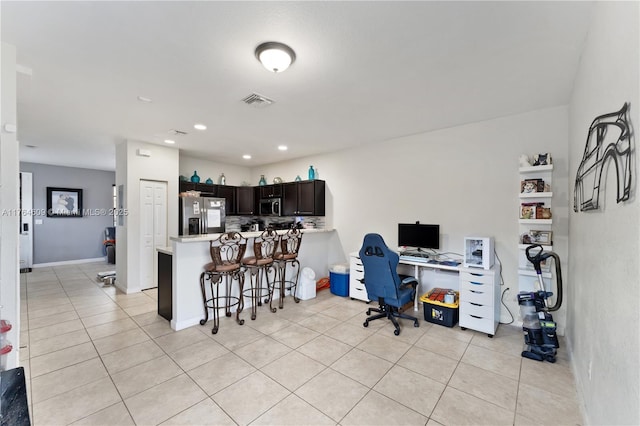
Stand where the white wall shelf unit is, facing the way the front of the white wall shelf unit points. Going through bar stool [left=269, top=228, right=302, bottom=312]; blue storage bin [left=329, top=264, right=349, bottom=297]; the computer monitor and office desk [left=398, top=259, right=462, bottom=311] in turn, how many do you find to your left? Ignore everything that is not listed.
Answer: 0

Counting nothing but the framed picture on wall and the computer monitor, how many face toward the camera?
2

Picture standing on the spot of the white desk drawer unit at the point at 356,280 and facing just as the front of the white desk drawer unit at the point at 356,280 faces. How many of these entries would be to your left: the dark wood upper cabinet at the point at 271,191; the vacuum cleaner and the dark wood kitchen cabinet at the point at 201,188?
1

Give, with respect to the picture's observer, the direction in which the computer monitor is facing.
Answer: facing the viewer

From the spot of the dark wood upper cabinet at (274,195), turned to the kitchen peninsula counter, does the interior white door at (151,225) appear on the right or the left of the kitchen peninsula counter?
right

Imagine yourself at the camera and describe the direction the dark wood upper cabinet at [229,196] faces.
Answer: facing the viewer and to the right of the viewer

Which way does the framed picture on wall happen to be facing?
toward the camera

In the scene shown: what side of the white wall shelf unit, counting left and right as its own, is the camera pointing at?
front

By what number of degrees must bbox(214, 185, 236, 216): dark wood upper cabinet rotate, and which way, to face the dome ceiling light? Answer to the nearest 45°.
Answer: approximately 45° to its right

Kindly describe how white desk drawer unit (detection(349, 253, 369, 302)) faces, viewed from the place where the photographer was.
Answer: facing the viewer and to the left of the viewer

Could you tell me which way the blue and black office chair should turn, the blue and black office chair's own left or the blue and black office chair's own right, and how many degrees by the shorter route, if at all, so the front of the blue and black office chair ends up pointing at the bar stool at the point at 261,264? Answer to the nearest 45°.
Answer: approximately 135° to the blue and black office chair's own left

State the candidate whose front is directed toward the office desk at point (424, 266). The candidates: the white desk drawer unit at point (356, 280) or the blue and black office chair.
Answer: the blue and black office chair

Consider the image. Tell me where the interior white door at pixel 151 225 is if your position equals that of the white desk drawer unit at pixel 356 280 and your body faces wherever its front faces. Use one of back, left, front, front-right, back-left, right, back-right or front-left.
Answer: front-right

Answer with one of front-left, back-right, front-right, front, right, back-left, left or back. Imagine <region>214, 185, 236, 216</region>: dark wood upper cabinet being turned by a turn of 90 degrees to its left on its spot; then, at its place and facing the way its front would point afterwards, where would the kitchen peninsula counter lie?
back-right

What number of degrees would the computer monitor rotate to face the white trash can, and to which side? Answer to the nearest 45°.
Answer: approximately 90° to its right

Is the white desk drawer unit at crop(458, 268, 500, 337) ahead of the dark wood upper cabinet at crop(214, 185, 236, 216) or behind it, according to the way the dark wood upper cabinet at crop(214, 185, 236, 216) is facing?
ahead

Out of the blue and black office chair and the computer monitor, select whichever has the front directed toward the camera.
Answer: the computer monitor

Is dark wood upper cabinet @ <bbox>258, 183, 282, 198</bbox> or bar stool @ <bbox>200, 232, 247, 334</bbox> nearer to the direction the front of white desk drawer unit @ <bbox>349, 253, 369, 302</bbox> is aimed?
the bar stool
